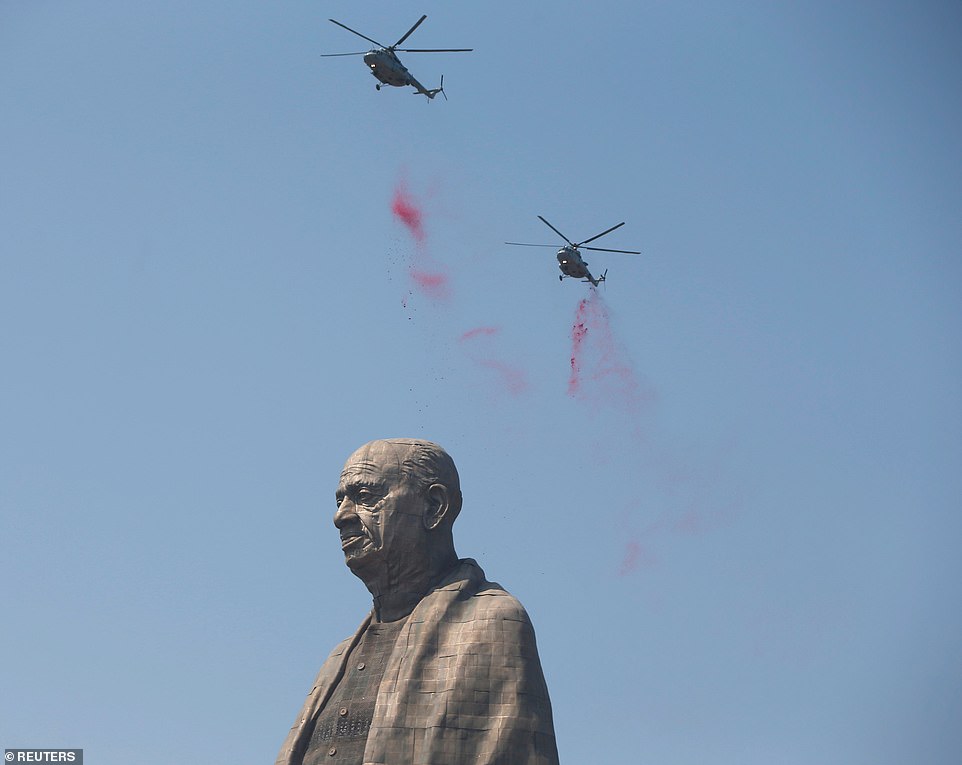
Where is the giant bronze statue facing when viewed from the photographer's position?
facing the viewer and to the left of the viewer
